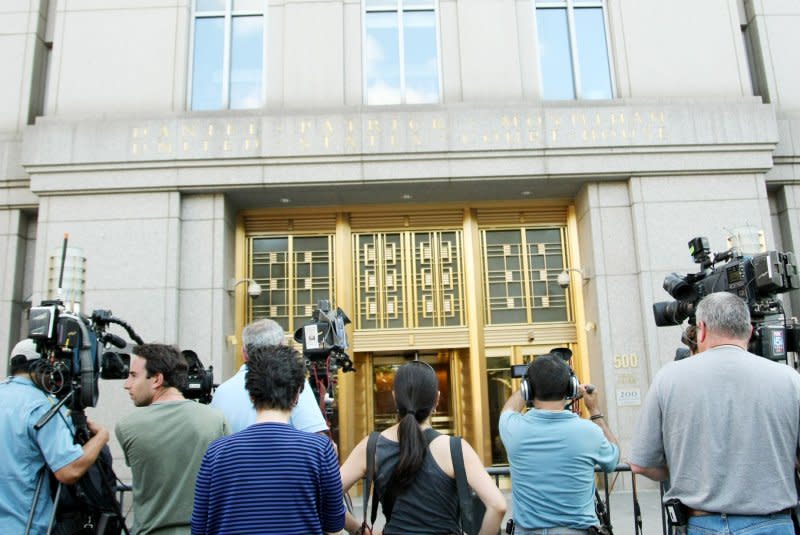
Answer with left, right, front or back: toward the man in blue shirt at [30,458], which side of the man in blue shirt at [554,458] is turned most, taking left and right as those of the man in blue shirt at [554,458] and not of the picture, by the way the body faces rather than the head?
left

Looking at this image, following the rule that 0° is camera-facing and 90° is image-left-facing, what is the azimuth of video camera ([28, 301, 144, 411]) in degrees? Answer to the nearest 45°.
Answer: approximately 225°

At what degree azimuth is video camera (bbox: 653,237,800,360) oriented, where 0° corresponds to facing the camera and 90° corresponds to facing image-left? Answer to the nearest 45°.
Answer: approximately 135°

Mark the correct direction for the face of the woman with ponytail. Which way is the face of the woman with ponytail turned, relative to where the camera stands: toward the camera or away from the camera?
away from the camera

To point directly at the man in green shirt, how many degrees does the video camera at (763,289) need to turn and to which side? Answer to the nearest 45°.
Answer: approximately 90° to its left

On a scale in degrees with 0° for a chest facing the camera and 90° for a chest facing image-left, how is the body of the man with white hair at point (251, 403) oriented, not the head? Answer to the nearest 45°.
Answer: approximately 180°

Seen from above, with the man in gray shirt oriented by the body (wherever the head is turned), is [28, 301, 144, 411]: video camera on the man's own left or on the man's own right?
on the man's own left

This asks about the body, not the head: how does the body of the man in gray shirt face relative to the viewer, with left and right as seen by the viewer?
facing away from the viewer

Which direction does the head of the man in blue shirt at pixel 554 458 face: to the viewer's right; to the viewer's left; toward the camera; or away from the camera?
away from the camera

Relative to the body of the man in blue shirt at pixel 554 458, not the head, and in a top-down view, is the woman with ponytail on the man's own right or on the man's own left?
on the man's own left

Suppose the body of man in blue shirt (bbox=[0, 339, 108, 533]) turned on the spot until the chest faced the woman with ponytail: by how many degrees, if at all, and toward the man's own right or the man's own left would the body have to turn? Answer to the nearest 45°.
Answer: approximately 90° to the man's own right
